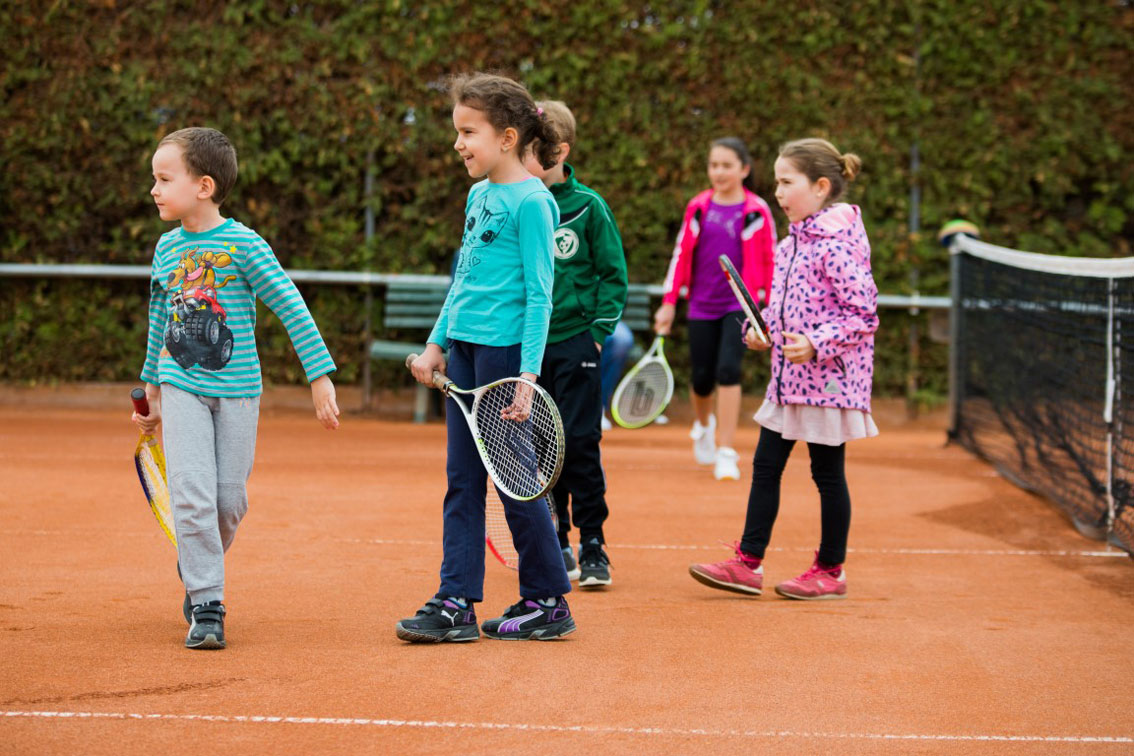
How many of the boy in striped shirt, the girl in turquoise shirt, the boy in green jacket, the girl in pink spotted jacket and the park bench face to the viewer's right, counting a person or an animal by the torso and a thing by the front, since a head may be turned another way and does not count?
0

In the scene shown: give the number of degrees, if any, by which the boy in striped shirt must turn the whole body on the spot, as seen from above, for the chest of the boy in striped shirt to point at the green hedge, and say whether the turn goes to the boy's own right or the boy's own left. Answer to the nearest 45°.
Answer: approximately 135° to the boy's own right

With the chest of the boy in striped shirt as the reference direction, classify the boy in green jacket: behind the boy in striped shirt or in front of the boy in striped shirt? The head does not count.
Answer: behind

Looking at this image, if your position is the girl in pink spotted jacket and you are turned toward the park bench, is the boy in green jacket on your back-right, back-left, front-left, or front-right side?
front-left

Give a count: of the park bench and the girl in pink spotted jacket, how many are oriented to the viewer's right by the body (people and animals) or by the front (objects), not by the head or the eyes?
0

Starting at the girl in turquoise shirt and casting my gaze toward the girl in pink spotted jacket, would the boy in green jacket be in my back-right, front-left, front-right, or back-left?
front-left

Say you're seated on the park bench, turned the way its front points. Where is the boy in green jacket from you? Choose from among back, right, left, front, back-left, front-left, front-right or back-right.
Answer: front

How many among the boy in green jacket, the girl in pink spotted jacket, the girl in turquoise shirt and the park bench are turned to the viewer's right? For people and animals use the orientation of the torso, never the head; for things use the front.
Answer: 0

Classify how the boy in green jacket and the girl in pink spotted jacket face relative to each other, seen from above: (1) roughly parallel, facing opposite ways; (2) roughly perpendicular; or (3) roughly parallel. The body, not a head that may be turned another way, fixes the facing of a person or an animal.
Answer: roughly parallel

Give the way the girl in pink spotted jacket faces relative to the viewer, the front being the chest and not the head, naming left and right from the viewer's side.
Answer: facing the viewer and to the left of the viewer

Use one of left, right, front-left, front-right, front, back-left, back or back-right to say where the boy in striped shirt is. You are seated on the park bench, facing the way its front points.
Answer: front

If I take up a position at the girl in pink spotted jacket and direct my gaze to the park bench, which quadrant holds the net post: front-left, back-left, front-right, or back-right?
front-right

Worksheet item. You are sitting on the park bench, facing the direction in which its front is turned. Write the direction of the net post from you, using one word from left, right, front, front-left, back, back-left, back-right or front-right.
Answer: left

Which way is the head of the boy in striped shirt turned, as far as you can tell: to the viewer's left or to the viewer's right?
to the viewer's left

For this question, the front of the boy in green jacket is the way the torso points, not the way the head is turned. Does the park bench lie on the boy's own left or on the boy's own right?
on the boy's own right

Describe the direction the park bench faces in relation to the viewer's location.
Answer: facing the viewer

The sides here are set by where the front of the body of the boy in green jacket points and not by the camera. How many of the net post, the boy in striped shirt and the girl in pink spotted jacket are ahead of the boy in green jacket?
1

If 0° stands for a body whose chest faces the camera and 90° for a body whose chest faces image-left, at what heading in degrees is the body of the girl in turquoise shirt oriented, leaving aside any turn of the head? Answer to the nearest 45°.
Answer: approximately 45°

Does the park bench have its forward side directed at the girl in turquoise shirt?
yes

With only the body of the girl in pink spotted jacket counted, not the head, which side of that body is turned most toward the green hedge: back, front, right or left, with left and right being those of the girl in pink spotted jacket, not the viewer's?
right

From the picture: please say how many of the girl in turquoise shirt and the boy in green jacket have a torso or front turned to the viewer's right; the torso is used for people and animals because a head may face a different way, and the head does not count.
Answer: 0
